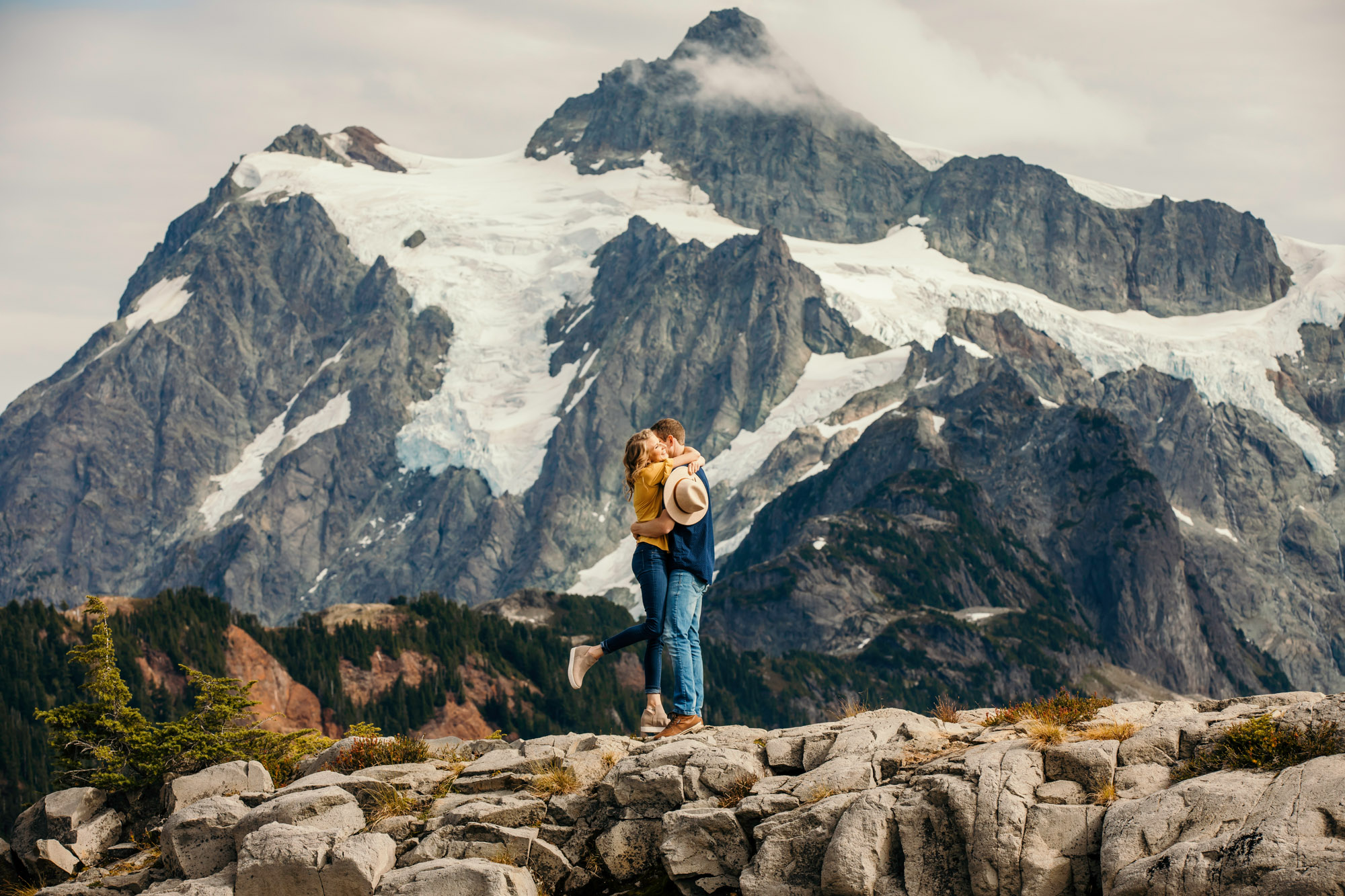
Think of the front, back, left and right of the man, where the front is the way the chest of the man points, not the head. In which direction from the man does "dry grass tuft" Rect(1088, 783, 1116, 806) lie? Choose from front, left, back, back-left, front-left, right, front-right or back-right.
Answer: back-left

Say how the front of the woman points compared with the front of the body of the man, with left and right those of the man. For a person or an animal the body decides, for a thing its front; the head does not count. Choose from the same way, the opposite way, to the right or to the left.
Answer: the opposite way

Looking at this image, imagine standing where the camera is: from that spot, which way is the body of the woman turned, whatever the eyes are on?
to the viewer's right

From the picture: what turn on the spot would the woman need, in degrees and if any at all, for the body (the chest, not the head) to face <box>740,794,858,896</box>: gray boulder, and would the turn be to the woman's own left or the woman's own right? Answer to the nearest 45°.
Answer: approximately 45° to the woman's own right

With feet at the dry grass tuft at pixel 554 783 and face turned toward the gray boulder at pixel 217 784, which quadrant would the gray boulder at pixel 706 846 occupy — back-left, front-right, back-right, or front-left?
back-left

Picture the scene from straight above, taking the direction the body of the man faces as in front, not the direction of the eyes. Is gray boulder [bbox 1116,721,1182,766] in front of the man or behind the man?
behind

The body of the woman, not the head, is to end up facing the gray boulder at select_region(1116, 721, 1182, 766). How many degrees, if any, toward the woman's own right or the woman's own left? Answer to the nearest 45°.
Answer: approximately 45° to the woman's own right

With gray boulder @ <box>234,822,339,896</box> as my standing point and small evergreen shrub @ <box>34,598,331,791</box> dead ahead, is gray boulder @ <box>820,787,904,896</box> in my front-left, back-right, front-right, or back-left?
back-right

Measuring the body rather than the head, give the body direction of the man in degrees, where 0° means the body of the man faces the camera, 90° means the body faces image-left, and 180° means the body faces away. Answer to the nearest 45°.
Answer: approximately 90°
